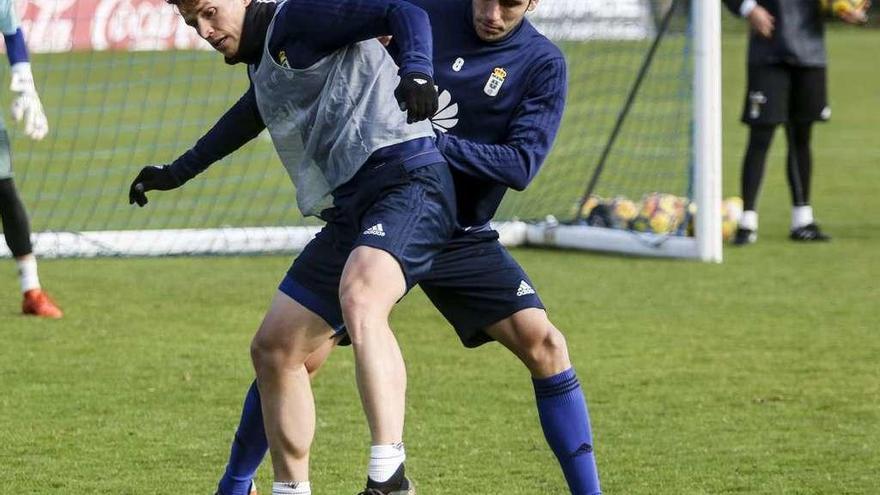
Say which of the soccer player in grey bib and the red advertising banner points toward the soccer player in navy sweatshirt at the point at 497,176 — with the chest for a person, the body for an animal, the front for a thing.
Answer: the red advertising banner

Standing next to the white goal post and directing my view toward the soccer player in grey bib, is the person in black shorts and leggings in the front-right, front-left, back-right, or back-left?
back-left

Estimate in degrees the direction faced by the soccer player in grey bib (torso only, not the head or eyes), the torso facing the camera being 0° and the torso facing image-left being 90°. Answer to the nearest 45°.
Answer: approximately 45°

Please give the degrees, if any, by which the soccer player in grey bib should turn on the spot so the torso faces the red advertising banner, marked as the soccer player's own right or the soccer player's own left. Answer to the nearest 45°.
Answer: approximately 135° to the soccer player's own right

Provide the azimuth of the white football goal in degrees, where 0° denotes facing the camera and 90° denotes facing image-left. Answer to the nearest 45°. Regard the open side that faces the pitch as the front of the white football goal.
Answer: approximately 315°

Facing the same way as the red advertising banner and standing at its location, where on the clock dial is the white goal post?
The white goal post is roughly at 11 o'clock from the red advertising banner.

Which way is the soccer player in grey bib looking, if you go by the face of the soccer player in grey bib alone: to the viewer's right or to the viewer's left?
to the viewer's left
